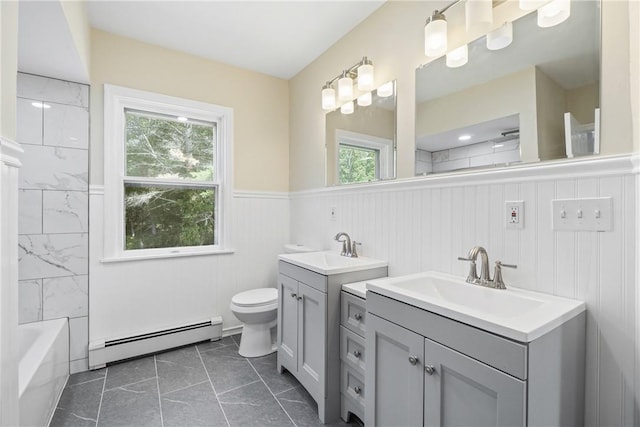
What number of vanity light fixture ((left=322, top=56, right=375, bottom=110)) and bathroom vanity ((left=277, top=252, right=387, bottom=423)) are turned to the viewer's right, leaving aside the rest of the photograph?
0

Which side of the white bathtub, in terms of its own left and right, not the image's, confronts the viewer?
right

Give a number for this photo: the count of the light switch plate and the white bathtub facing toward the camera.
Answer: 1

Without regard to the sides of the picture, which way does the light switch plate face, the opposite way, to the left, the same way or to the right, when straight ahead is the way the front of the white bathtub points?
the opposite way

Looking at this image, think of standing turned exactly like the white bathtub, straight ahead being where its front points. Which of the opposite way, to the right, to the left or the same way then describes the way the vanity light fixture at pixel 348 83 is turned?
the opposite way

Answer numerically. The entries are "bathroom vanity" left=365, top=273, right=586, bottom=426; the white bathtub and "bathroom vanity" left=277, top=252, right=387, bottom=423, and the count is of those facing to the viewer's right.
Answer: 1

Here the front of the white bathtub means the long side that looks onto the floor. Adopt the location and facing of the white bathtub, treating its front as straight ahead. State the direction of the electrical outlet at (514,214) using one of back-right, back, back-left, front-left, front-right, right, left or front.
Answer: front-right

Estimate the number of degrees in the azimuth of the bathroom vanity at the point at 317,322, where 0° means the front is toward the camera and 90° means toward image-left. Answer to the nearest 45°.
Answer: approximately 45°

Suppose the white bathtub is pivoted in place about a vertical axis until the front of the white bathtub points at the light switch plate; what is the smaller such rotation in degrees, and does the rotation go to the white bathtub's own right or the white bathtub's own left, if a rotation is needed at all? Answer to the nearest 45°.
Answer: approximately 45° to the white bathtub's own right

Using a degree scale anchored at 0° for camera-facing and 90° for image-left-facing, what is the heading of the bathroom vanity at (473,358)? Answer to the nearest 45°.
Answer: approximately 45°
